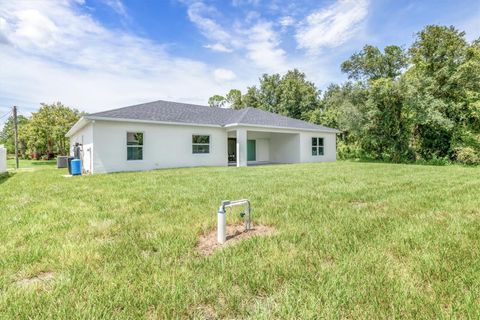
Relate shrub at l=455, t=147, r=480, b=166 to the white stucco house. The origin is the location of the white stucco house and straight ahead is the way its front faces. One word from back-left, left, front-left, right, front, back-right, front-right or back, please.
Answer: back-right

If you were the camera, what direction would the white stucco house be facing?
facing away from the viewer and to the left of the viewer

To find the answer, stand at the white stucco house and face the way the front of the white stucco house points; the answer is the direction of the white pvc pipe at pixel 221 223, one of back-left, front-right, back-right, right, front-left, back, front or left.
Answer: back-left

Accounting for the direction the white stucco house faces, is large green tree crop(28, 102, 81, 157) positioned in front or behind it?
in front
